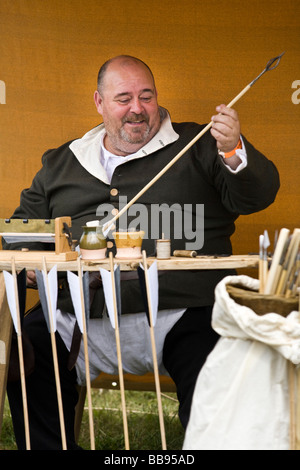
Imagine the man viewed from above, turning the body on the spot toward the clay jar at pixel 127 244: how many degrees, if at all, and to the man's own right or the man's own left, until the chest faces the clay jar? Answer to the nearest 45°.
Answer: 0° — they already face it

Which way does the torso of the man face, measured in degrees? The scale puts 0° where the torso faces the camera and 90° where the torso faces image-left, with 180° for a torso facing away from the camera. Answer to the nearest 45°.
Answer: approximately 0°
